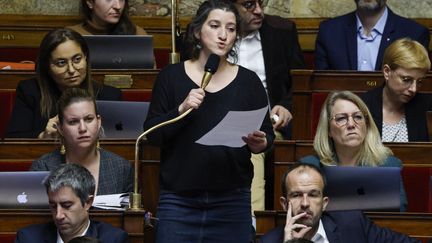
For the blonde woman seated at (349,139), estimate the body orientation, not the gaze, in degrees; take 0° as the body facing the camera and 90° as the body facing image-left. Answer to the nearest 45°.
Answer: approximately 0°

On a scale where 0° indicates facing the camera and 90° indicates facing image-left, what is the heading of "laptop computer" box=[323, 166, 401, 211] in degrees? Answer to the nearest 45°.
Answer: approximately 180°

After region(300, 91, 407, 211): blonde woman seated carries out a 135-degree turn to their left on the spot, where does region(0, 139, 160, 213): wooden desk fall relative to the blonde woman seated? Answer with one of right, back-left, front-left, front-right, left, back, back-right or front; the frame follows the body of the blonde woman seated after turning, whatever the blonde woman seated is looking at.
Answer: back-left

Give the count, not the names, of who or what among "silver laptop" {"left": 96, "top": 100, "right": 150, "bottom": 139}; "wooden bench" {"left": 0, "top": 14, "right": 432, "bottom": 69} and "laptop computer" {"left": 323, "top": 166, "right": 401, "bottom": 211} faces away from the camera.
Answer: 2

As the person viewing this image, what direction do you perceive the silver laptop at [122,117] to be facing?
facing away from the viewer
